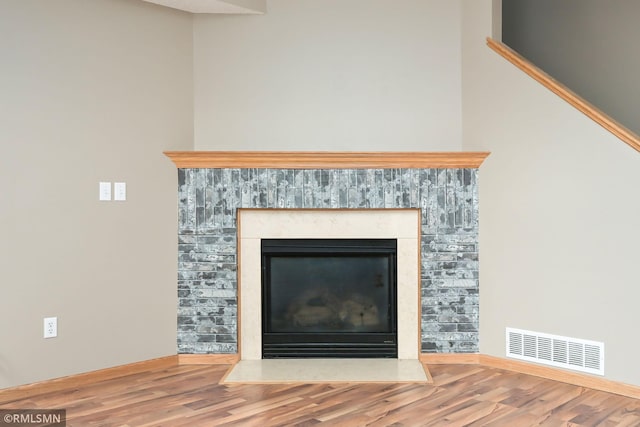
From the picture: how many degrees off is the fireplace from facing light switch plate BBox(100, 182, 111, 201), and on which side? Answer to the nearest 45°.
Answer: approximately 90° to its right

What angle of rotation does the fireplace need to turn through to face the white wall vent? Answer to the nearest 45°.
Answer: approximately 90° to its left

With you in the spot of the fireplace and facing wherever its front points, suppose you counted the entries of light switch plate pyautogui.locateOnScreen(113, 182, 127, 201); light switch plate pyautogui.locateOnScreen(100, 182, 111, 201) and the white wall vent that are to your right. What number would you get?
2

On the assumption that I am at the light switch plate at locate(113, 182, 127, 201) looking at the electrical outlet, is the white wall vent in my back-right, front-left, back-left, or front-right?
back-left

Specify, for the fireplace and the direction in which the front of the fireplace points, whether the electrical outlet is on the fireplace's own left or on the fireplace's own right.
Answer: on the fireplace's own right

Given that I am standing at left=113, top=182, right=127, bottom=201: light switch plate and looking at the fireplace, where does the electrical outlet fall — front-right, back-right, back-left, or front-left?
back-right

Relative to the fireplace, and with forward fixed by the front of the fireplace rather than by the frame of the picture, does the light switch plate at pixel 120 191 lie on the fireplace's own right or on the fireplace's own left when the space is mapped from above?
on the fireplace's own right

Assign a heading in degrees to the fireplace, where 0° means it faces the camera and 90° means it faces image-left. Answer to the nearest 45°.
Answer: approximately 0°
